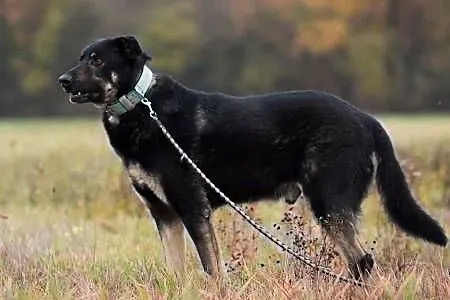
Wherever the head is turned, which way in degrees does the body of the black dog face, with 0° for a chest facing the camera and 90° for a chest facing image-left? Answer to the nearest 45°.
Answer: approximately 90°
